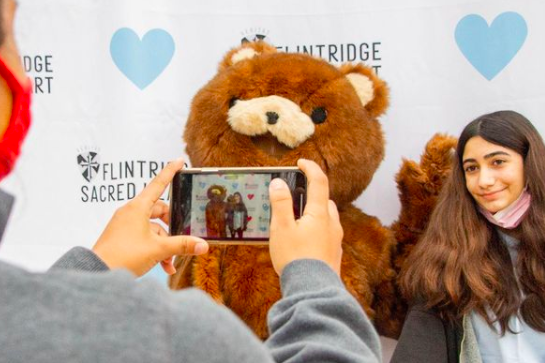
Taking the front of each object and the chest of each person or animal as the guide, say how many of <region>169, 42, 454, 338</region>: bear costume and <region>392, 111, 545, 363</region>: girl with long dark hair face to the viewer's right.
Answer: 0

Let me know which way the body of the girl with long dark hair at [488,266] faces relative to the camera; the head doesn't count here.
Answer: toward the camera

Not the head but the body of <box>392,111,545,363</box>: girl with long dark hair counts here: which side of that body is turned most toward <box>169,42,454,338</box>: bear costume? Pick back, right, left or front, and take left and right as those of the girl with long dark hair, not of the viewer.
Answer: right

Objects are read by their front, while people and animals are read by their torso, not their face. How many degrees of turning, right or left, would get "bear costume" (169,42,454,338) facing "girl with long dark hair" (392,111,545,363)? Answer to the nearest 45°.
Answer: approximately 135° to its left

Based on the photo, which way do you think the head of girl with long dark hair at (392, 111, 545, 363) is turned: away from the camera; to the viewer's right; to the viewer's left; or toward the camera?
toward the camera

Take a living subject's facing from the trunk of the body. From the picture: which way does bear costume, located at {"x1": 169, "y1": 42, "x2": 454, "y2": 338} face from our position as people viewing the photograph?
facing the viewer and to the left of the viewer
